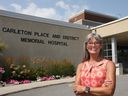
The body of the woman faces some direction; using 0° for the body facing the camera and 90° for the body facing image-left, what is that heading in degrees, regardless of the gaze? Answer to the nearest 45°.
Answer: approximately 0°
